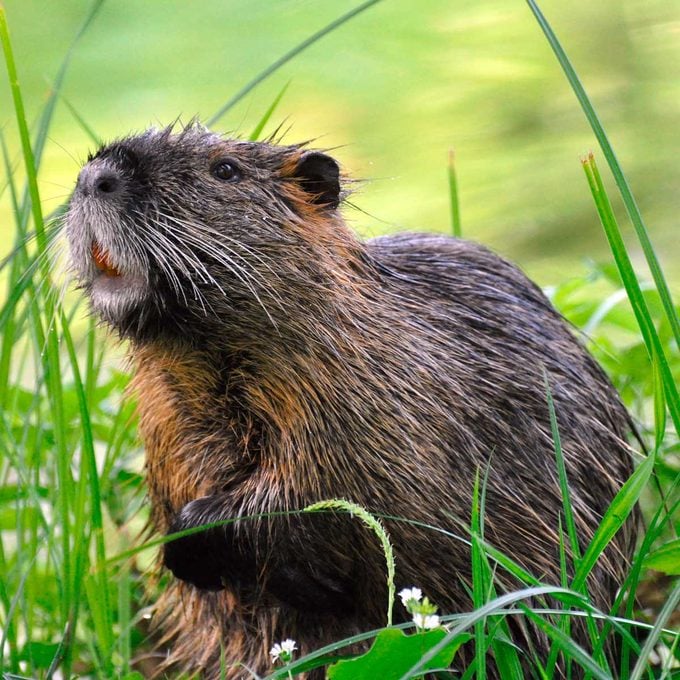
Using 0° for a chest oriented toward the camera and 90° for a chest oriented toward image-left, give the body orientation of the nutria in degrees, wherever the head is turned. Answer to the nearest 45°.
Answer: approximately 45°

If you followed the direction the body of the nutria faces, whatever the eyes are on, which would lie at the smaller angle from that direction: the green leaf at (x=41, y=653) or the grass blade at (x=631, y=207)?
the green leaf

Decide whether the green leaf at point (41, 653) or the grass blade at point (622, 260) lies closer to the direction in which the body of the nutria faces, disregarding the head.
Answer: the green leaf
